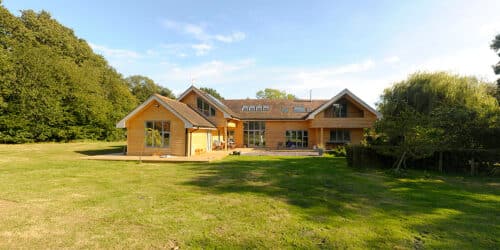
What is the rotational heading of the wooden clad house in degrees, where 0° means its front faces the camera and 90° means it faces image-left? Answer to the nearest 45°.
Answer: approximately 0°

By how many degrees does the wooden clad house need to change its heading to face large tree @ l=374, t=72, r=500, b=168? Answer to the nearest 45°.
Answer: approximately 45° to its left

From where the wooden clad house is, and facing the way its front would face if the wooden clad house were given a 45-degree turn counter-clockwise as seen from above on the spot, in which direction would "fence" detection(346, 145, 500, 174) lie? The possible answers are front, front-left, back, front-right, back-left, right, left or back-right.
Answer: front
